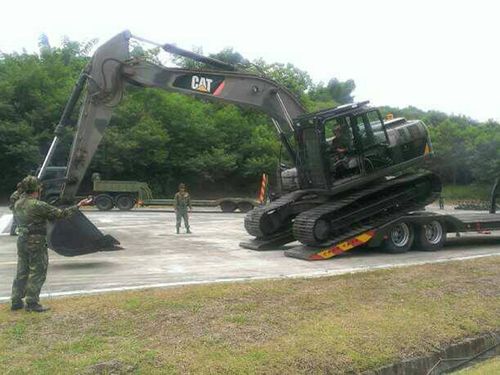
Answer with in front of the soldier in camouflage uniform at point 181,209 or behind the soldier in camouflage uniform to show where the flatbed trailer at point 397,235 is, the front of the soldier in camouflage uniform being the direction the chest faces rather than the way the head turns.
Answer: in front

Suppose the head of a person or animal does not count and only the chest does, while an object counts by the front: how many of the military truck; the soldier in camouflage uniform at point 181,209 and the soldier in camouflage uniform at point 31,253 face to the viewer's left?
1

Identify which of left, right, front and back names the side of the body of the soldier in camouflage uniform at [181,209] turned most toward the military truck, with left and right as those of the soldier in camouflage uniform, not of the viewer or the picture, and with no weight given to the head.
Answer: back

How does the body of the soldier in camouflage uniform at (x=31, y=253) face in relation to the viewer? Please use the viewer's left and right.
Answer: facing away from the viewer and to the right of the viewer

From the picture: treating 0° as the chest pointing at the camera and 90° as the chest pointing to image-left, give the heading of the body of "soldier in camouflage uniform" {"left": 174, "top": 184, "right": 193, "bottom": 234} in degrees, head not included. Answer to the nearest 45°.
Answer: approximately 0°

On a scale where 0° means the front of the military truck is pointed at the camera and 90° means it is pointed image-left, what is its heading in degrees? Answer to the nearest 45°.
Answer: approximately 90°

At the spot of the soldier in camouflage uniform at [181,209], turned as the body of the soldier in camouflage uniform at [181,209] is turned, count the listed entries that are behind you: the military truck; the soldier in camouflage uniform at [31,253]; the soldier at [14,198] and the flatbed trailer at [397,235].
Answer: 1

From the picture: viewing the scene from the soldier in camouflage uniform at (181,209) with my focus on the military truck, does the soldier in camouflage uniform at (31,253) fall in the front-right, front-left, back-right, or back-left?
back-left

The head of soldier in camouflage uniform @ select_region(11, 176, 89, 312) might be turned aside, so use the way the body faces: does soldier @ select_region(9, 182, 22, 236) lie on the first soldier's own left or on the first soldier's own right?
on the first soldier's own left

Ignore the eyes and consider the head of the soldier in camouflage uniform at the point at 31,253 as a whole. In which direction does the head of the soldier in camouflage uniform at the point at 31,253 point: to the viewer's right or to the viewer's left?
to the viewer's right

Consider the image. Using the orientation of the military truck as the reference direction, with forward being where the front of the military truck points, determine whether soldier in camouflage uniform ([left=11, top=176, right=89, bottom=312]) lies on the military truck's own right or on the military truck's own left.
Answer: on the military truck's own left

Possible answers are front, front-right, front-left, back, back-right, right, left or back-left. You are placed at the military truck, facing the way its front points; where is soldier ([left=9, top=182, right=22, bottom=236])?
left

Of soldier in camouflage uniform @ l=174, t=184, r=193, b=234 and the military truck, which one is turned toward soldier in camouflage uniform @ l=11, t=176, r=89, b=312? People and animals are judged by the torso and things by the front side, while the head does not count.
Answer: soldier in camouflage uniform @ l=174, t=184, r=193, b=234

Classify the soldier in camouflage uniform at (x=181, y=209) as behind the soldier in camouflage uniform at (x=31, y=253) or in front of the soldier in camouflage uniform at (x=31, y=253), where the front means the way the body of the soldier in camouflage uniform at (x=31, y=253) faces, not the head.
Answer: in front

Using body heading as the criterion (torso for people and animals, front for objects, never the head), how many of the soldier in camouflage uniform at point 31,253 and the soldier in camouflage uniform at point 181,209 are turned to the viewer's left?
0
